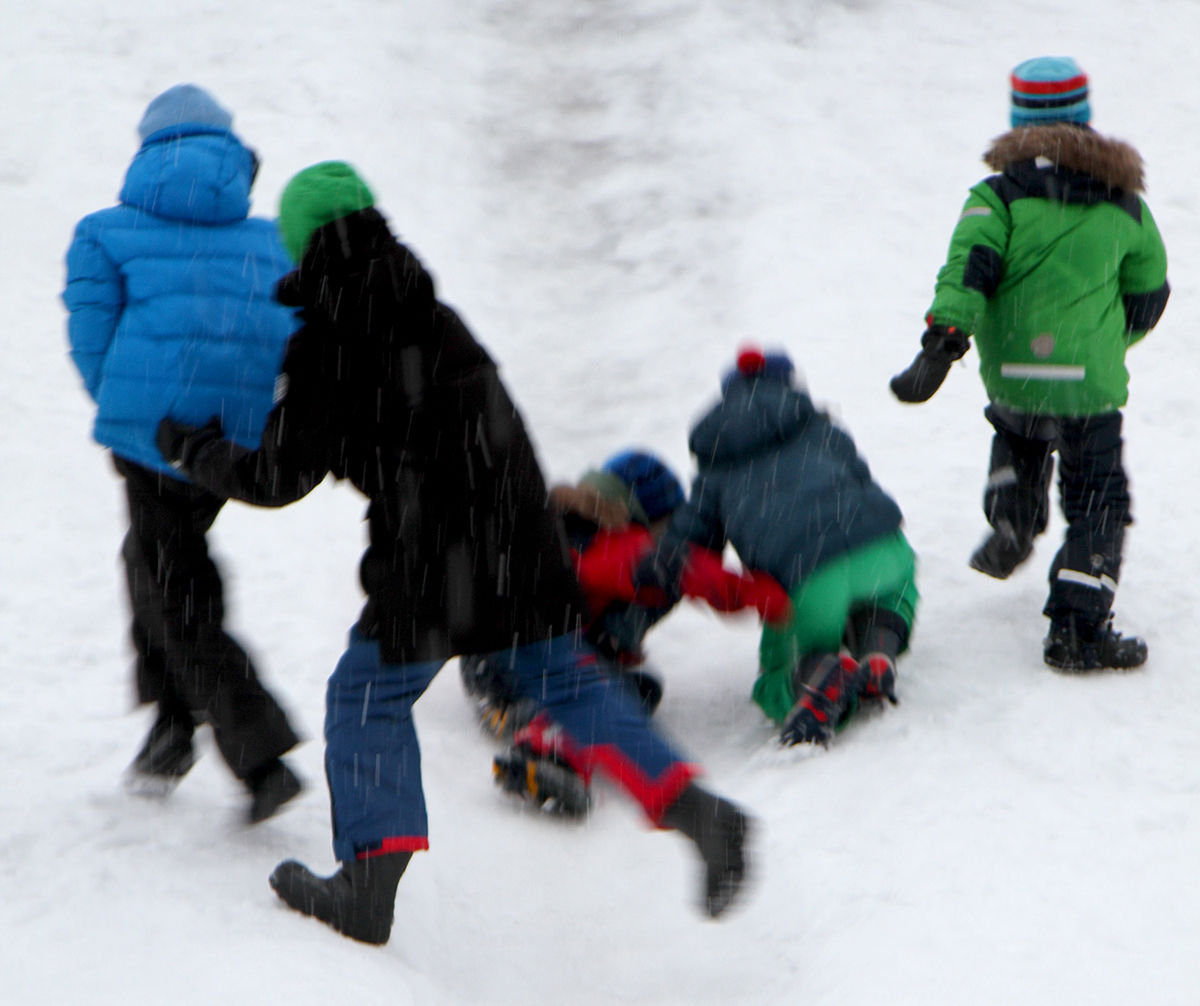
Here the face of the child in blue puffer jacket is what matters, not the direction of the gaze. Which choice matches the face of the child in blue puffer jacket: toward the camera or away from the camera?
away from the camera

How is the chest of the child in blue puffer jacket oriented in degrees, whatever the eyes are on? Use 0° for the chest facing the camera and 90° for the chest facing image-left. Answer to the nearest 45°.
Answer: approximately 180°

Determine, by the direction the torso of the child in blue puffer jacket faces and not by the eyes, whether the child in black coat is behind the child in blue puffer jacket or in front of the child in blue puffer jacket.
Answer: behind

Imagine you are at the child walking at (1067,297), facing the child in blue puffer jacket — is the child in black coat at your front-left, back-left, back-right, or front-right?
front-left

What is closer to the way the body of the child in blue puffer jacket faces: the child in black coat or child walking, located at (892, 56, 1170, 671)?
the child walking

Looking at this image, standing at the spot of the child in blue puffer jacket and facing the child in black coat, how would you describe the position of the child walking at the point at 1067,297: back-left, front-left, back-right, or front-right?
front-left

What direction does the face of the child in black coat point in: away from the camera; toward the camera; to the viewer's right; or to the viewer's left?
away from the camera

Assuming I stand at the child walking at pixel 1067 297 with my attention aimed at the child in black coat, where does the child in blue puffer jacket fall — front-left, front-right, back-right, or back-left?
front-right

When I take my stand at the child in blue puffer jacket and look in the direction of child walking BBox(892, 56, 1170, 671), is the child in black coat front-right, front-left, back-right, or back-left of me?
front-right

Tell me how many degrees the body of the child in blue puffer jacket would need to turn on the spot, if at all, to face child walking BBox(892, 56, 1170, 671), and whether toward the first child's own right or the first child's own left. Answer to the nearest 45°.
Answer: approximately 90° to the first child's own right
